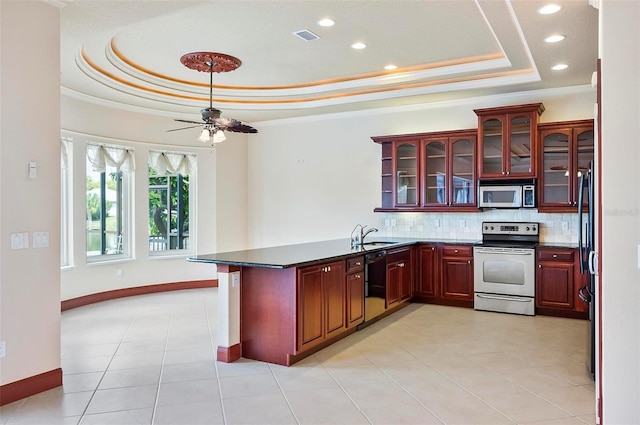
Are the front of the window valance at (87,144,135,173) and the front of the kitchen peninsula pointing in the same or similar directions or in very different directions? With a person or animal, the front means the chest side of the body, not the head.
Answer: same or similar directions

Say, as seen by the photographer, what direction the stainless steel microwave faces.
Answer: facing the viewer

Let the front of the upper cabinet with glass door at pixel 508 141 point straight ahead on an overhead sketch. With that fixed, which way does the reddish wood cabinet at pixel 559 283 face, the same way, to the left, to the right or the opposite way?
the same way

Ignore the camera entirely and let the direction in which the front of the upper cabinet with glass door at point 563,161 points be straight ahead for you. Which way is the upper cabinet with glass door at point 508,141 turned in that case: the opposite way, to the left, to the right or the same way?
the same way

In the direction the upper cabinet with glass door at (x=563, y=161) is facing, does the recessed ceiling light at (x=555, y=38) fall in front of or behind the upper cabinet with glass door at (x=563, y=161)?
in front

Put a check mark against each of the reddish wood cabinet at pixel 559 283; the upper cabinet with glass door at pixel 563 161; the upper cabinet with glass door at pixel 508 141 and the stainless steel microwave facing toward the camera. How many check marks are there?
4

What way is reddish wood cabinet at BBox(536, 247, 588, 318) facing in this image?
toward the camera

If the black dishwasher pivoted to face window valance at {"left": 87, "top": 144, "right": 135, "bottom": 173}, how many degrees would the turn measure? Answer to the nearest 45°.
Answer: approximately 135° to its right

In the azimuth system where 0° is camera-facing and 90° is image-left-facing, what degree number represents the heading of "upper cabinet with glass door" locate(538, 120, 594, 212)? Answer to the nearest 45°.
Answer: approximately 0°

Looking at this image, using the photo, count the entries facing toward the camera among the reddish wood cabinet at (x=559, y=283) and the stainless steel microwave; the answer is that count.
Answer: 2

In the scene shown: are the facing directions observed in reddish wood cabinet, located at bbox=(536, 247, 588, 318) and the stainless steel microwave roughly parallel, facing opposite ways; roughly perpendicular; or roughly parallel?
roughly parallel

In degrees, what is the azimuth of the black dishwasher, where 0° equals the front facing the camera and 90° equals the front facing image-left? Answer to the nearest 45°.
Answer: approximately 315°

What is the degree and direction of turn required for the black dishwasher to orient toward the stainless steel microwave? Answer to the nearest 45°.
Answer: approximately 90° to its left
